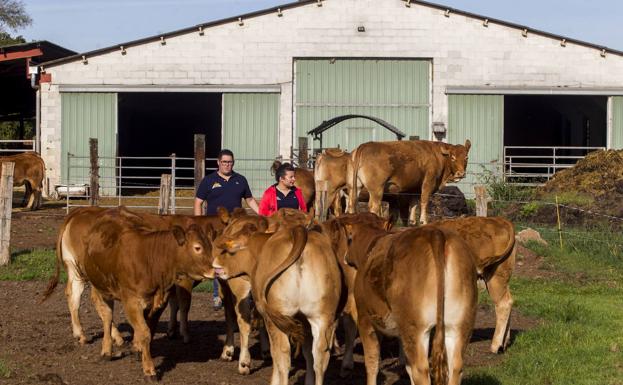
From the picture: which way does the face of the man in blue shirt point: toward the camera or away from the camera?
toward the camera

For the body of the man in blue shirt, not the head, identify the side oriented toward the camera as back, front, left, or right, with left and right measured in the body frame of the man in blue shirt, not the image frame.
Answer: front

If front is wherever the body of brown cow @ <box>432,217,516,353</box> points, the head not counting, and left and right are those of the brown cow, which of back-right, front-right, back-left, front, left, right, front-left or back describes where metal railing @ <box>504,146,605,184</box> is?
right

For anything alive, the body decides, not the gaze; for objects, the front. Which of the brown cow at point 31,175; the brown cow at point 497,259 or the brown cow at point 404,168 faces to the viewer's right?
the brown cow at point 404,168

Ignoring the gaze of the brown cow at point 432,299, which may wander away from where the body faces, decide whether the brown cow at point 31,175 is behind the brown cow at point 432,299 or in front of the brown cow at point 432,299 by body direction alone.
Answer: in front

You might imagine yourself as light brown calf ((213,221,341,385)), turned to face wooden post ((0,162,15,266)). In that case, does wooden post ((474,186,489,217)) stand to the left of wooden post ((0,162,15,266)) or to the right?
right

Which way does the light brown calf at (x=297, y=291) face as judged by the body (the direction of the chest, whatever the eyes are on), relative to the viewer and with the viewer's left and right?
facing away from the viewer and to the left of the viewer

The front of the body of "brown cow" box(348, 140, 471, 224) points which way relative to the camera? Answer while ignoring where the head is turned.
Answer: to the viewer's right

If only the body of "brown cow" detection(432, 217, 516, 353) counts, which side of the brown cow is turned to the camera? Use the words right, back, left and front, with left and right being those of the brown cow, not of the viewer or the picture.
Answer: left

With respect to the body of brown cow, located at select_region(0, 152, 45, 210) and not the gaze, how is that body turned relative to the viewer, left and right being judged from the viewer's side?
facing to the left of the viewer

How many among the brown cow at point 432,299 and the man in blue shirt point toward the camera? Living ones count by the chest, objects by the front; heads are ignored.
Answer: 1
